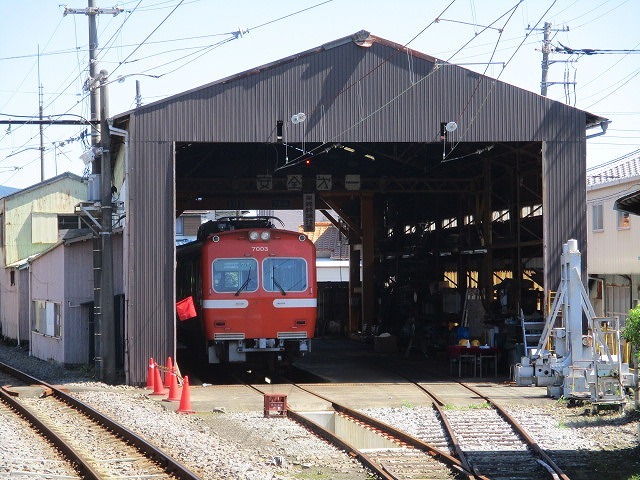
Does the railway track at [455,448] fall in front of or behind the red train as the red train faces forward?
in front

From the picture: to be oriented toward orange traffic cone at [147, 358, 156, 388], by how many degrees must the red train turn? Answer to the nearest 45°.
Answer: approximately 45° to its right

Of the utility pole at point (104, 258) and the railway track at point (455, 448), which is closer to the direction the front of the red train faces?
the railway track

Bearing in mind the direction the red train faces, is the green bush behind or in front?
in front

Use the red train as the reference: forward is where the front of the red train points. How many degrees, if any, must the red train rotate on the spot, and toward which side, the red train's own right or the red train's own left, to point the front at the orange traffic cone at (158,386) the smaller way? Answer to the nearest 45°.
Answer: approximately 45° to the red train's own right

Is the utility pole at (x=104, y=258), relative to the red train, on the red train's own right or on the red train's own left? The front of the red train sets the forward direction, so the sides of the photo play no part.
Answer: on the red train's own right

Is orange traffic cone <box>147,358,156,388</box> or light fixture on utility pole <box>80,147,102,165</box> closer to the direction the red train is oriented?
the orange traffic cone

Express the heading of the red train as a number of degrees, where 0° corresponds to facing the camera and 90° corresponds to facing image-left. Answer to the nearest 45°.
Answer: approximately 0°

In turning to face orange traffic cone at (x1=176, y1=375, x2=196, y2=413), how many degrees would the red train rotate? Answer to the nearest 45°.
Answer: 0° — it already faces it

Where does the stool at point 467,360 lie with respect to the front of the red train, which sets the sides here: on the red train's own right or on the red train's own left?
on the red train's own left
